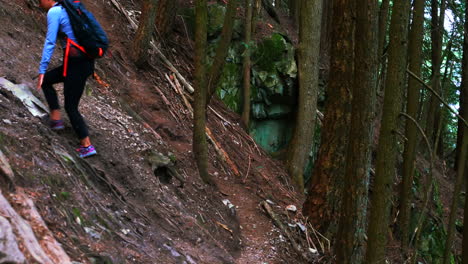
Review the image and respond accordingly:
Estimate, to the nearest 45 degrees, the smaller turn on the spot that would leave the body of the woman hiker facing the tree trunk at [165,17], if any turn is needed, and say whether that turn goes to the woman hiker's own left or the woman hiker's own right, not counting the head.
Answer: approximately 90° to the woman hiker's own right

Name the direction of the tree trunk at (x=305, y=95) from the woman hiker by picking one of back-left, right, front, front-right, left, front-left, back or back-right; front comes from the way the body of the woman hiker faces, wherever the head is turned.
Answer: back-right

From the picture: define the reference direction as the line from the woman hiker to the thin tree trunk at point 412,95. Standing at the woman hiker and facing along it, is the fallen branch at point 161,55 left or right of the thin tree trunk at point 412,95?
left

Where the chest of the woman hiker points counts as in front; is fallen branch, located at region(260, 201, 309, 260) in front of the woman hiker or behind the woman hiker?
behind

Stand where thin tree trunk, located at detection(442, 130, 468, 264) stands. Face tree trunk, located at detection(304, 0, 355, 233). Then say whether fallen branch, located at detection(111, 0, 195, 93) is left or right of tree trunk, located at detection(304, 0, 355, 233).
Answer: right

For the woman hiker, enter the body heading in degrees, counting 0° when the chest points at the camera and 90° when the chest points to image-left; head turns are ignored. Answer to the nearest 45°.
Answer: approximately 90°

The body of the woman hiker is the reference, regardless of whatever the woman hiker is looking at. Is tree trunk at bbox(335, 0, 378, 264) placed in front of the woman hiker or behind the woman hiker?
behind
